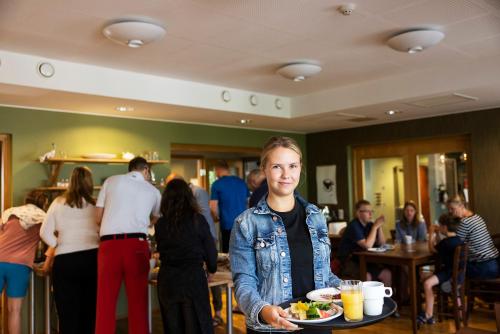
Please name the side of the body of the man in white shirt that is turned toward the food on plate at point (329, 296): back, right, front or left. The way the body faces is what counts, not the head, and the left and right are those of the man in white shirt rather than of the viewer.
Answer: back

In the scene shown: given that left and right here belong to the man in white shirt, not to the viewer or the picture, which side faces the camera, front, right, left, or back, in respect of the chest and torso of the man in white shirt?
back

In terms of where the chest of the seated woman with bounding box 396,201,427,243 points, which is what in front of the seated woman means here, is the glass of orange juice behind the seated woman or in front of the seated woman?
in front

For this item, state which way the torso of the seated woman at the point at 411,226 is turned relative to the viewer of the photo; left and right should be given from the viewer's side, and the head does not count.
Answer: facing the viewer

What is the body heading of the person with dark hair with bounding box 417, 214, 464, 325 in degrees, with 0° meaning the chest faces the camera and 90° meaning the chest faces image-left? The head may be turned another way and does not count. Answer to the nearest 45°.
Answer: approximately 90°

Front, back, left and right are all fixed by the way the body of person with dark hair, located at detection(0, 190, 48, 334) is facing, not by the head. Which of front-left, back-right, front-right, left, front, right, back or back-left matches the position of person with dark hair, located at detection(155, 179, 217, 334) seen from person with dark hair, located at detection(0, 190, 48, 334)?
right

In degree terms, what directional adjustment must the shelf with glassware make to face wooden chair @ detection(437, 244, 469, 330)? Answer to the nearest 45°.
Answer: approximately 45° to its left

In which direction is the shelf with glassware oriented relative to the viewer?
toward the camera

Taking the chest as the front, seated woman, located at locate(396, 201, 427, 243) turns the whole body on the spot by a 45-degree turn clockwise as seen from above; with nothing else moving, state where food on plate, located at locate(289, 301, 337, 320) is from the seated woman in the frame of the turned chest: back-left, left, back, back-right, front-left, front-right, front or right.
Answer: front-left

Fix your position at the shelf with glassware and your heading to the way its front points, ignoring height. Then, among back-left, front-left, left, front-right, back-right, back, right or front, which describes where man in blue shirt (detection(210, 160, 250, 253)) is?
left

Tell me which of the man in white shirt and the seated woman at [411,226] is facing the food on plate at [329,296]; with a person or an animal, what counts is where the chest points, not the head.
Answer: the seated woman

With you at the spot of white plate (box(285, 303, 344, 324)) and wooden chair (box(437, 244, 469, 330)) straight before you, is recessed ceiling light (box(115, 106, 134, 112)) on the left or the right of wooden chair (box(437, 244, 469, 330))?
left

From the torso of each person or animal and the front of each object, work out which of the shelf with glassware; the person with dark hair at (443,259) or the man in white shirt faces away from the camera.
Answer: the man in white shirt

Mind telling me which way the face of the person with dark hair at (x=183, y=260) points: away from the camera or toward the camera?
away from the camera

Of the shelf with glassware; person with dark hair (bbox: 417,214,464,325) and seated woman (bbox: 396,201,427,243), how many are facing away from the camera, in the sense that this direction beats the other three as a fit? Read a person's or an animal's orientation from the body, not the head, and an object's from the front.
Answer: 0

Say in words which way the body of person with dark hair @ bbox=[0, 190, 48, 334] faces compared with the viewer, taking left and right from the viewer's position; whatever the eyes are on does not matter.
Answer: facing away from the viewer and to the right of the viewer

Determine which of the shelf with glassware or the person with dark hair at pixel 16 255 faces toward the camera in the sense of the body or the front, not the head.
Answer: the shelf with glassware
